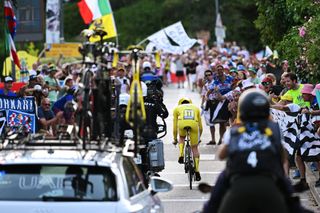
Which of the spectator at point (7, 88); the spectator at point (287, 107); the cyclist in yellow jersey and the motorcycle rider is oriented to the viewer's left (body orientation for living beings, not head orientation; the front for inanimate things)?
the spectator at point (287, 107)

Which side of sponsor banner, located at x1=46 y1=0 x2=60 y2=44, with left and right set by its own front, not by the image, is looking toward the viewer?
front

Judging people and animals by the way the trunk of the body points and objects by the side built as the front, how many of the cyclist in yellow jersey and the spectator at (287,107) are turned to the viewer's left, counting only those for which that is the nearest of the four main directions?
1

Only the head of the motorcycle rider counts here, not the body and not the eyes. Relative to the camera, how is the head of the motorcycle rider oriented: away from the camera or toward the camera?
away from the camera

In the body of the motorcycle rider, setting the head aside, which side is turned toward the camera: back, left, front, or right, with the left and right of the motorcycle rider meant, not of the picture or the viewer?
back

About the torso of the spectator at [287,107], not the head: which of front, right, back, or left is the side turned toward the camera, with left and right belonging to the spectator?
left

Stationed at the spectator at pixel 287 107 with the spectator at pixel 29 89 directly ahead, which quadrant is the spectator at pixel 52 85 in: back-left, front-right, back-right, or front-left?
front-right

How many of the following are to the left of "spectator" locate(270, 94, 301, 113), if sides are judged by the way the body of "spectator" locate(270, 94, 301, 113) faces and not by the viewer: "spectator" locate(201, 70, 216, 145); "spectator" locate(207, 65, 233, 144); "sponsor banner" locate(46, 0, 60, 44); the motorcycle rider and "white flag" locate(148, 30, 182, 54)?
1

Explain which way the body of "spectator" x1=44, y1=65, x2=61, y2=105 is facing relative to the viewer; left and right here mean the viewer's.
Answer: facing the viewer and to the right of the viewer

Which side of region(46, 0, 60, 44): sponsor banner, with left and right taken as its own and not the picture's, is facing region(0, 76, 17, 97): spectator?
front
